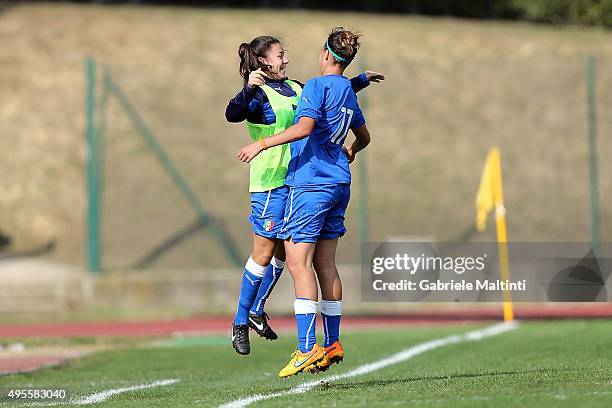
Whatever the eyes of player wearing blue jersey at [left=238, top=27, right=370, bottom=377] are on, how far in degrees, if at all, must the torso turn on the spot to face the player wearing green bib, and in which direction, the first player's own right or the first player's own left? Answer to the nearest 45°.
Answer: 0° — they already face them

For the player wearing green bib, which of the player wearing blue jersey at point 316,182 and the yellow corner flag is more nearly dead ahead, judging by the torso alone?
the player wearing blue jersey

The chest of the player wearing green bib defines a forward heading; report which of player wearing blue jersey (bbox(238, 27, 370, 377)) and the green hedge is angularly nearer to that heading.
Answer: the player wearing blue jersey

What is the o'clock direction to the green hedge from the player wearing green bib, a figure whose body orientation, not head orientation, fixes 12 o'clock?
The green hedge is roughly at 8 o'clock from the player wearing green bib.

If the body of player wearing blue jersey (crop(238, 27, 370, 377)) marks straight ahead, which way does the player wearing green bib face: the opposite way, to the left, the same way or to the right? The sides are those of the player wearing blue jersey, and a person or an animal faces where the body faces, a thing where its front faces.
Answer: the opposite way

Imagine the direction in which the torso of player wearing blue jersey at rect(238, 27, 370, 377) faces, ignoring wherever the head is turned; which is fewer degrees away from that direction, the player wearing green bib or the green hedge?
the player wearing green bib

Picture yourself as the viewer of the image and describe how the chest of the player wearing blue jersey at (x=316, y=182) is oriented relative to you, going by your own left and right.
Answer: facing away from the viewer and to the left of the viewer

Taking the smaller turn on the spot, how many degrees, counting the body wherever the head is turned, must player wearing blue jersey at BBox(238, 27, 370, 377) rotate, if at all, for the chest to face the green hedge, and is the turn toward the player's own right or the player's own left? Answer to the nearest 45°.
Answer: approximately 45° to the player's own right

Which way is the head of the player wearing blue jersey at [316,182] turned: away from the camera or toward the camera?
away from the camera

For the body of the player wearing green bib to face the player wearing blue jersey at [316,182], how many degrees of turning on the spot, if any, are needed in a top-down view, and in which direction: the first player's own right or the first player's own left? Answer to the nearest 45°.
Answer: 0° — they already face them
